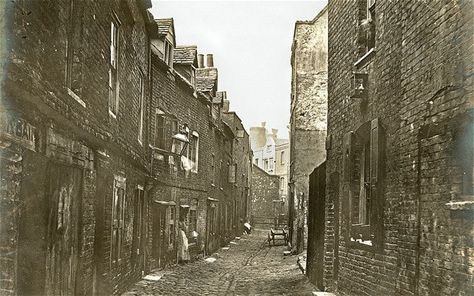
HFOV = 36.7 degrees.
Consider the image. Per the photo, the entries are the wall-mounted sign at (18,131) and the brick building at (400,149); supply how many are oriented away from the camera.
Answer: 0

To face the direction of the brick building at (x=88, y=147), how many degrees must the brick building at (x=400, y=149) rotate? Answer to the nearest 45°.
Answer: approximately 45° to its right

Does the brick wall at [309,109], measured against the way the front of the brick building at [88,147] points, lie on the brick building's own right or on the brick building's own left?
on the brick building's own left

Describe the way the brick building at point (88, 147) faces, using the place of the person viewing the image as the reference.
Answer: facing the viewer and to the right of the viewer

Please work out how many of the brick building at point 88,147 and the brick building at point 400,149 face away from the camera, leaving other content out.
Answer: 0

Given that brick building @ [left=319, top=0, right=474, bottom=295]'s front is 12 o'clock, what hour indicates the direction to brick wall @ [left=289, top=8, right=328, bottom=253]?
The brick wall is roughly at 4 o'clock from the brick building.

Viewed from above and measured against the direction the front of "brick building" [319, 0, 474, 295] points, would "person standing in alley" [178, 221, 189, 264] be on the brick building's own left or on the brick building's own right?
on the brick building's own right

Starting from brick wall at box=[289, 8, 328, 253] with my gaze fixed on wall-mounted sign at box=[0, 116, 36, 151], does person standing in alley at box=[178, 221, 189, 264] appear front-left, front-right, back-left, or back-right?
front-right

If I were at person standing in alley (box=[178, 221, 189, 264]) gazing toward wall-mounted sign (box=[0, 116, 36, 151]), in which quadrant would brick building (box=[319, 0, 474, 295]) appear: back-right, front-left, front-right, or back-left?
front-left

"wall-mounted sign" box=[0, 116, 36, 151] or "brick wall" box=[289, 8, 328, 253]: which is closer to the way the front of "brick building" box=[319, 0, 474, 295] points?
the wall-mounted sign

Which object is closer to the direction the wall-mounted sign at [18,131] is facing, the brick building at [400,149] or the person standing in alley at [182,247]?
the brick building

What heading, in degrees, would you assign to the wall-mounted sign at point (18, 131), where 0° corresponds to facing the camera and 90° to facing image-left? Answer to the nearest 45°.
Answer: approximately 315°

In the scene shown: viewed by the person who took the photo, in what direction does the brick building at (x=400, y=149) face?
facing the viewer and to the left of the viewer
